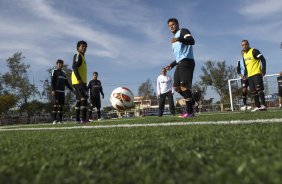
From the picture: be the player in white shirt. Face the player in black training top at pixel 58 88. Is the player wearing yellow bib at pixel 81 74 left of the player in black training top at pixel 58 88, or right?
left

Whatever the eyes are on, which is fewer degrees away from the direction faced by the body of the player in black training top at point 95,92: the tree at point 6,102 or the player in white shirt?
the player in white shirt

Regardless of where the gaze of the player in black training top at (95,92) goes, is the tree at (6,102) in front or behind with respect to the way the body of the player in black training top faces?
behind

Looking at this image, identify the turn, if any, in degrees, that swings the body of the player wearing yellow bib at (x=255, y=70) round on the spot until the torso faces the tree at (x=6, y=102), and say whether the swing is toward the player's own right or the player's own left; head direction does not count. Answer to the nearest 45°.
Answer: approximately 90° to the player's own right

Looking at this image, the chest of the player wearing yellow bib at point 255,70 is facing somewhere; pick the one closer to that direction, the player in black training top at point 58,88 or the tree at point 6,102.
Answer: the player in black training top

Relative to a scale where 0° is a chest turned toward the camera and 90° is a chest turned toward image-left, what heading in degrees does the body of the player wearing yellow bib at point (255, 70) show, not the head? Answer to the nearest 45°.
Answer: approximately 45°

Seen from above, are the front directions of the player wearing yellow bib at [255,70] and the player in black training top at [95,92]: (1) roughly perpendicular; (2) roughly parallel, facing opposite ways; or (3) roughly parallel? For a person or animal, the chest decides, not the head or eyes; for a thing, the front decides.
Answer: roughly perpendicular
